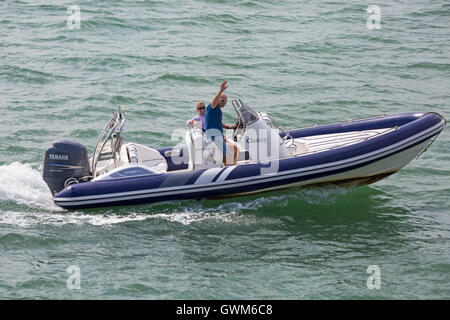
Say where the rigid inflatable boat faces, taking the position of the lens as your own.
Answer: facing to the right of the viewer

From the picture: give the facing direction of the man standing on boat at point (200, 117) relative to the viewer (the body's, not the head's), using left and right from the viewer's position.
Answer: facing the viewer and to the right of the viewer

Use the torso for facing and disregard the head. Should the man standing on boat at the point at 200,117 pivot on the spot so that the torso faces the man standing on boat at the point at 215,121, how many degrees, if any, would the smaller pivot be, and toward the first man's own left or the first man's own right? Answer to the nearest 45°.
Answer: approximately 45° to the first man's own right
